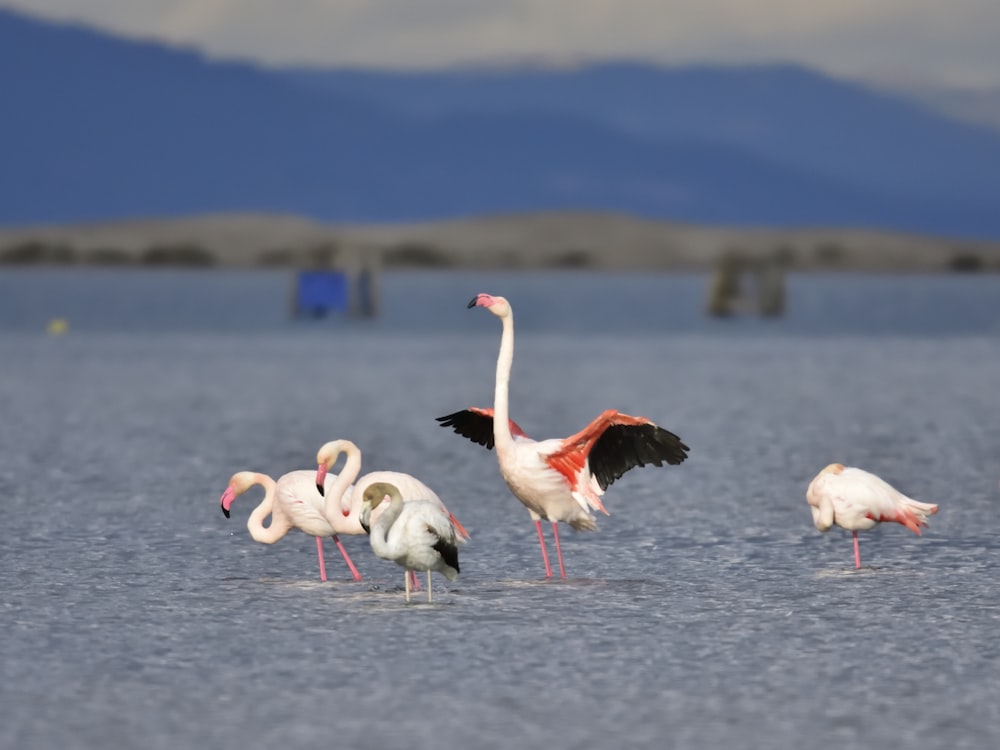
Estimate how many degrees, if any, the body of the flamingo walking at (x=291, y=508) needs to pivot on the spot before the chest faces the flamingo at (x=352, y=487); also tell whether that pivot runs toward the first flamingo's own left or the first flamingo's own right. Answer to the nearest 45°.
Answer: approximately 135° to the first flamingo's own left

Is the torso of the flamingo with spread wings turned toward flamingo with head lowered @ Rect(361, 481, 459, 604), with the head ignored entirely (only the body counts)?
yes

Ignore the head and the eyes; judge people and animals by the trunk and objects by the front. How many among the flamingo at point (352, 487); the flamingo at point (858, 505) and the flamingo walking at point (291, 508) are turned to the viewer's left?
3

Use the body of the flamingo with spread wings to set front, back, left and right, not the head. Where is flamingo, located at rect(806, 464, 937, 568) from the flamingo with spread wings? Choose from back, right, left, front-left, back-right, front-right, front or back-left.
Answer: back-left

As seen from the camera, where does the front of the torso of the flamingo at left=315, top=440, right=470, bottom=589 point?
to the viewer's left

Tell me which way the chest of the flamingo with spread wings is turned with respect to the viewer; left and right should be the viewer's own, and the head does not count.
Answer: facing the viewer and to the left of the viewer

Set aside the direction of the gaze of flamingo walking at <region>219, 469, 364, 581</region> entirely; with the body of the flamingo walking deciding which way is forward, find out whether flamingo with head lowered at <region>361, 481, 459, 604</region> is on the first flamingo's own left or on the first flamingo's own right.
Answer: on the first flamingo's own left

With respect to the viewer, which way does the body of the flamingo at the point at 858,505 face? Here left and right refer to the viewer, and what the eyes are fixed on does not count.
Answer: facing to the left of the viewer

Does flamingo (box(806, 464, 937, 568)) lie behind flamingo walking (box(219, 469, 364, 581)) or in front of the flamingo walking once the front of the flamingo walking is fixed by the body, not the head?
behind

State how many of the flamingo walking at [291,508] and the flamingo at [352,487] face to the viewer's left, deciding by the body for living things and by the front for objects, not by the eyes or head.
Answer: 2

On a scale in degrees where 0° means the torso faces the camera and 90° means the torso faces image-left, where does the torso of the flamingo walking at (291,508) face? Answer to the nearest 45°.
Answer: approximately 90°

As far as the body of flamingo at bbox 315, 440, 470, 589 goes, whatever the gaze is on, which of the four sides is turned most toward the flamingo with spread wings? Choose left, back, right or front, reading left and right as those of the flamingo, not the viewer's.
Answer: back

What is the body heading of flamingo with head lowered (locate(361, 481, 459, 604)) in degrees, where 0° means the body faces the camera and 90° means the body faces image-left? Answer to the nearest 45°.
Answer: approximately 45°
